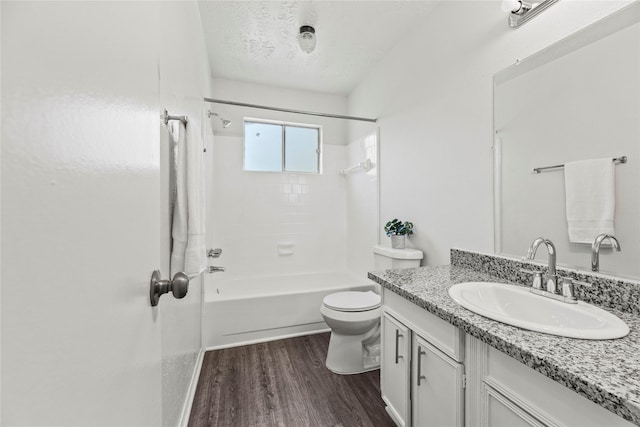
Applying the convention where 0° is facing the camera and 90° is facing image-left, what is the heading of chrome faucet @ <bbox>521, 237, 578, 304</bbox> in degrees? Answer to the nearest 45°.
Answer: approximately 45°

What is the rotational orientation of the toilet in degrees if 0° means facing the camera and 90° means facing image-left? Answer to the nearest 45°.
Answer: approximately 45°

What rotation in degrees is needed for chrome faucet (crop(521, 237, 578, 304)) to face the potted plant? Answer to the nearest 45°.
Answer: approximately 90° to its right

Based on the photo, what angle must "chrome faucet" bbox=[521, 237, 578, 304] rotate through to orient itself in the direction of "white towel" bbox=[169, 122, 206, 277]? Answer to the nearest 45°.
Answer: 0° — it already faces it

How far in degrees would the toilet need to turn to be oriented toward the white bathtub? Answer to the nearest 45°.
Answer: approximately 45° to its right

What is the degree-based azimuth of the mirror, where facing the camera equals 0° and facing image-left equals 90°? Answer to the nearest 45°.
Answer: approximately 45°
